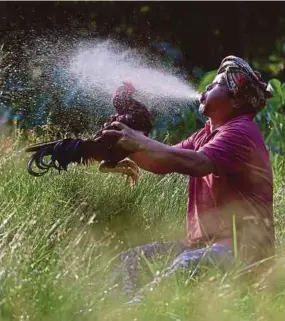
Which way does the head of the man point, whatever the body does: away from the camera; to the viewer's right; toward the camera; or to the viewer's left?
to the viewer's left

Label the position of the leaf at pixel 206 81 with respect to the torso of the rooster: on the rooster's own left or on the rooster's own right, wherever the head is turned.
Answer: on the rooster's own left

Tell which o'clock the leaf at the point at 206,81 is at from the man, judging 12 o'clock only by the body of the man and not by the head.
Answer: The leaf is roughly at 3 o'clock from the man.

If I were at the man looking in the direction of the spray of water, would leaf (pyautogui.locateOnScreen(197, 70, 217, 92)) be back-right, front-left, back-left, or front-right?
front-right

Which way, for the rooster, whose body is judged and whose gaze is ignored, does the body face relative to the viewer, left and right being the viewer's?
facing to the right of the viewer

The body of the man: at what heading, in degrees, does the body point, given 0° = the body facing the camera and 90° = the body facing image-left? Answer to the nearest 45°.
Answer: approximately 90°
